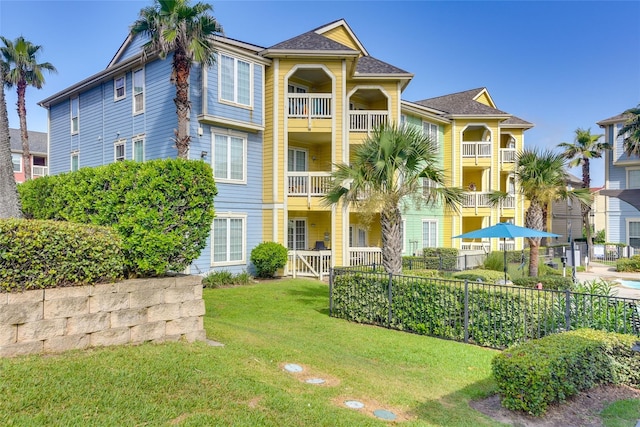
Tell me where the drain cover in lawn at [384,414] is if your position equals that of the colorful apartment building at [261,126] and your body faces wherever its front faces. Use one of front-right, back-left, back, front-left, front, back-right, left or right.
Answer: front-right

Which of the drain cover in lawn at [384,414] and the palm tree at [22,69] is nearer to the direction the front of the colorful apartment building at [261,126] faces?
the drain cover in lawn

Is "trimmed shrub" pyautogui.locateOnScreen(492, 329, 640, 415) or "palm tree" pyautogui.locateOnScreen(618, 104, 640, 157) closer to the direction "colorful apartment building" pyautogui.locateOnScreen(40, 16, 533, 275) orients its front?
the trimmed shrub

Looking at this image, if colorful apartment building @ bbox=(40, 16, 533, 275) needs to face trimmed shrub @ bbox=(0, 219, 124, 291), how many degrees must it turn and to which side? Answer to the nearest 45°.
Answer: approximately 45° to its right

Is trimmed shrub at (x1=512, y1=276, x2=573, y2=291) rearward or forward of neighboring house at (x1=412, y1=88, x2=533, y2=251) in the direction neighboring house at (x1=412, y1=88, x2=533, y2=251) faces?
forward

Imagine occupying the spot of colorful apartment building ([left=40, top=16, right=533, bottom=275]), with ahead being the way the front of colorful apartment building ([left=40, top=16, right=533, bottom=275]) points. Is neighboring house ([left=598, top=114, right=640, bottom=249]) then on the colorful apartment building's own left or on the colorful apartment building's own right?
on the colorful apartment building's own left

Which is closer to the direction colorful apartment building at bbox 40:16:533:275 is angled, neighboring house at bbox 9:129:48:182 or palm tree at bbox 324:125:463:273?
the palm tree

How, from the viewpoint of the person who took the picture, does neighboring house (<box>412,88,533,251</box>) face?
facing the viewer and to the right of the viewer

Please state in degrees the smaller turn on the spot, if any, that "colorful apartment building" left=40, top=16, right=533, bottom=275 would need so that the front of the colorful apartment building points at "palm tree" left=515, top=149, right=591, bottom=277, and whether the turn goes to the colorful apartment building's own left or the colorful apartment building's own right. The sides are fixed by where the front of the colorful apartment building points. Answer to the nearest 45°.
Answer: approximately 45° to the colorful apartment building's own left

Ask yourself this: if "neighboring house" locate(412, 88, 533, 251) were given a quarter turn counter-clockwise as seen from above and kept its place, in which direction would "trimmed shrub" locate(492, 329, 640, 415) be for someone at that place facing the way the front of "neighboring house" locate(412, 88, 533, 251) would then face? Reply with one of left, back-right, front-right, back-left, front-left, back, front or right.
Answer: back-right

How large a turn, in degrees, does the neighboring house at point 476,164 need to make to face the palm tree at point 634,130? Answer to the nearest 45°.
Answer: approximately 45° to its left

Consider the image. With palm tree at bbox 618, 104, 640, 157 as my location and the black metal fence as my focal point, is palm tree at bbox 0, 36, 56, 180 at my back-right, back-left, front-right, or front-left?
front-right

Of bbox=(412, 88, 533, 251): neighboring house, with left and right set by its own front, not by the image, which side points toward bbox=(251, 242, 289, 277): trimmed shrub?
right

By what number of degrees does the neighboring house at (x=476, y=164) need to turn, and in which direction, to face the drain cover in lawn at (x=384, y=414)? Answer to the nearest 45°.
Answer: approximately 45° to its right

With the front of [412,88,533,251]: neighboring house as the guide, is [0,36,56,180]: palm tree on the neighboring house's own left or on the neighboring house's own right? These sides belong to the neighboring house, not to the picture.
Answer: on the neighboring house's own right
